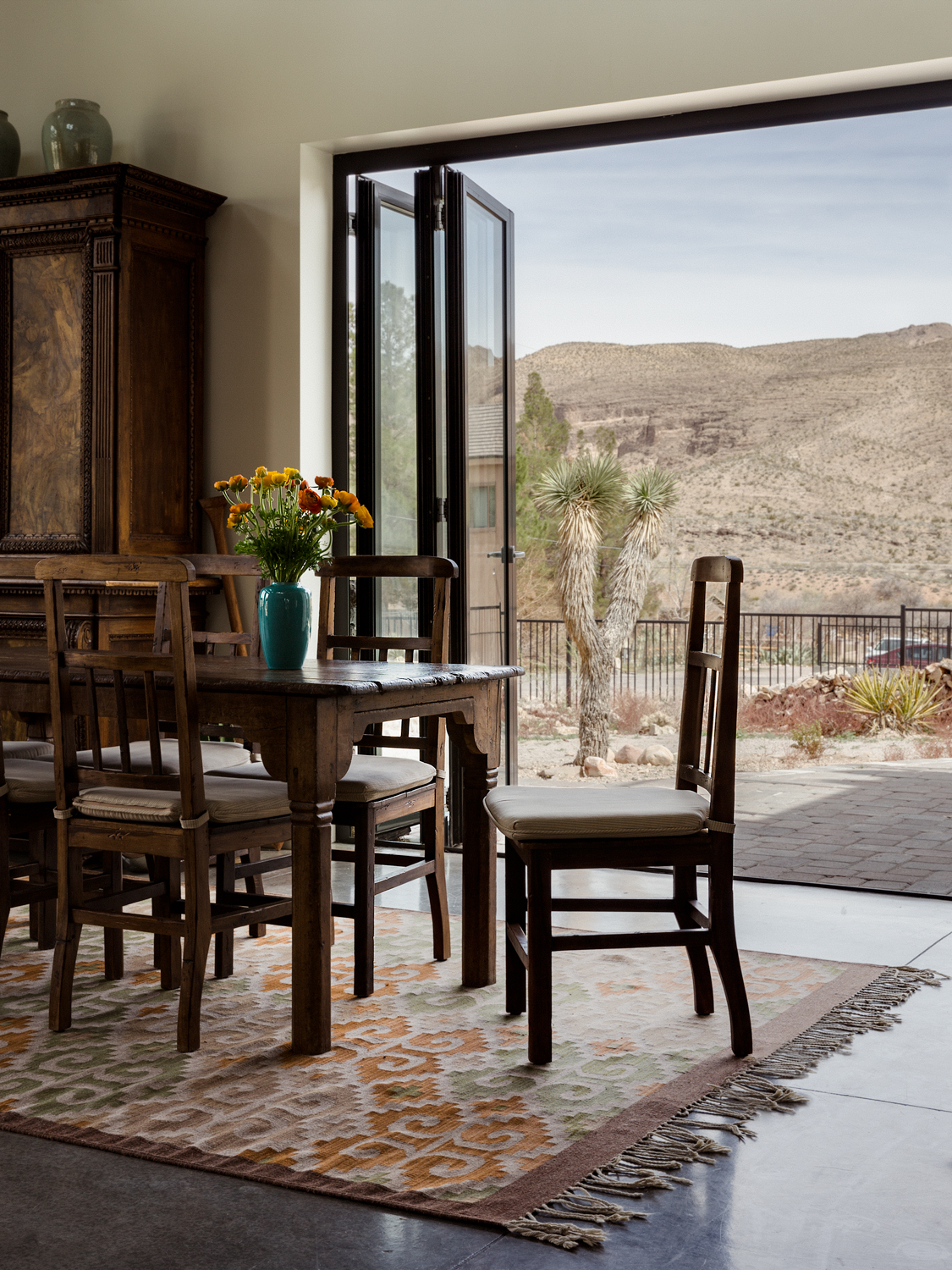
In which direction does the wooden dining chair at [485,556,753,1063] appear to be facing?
to the viewer's left

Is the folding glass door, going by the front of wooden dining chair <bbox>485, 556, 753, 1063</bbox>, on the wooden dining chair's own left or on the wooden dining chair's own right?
on the wooden dining chair's own right

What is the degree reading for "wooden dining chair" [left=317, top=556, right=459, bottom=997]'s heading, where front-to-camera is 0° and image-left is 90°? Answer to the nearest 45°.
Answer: approximately 45°

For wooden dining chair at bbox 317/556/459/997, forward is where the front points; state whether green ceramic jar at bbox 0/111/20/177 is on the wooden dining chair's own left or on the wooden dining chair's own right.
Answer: on the wooden dining chair's own right

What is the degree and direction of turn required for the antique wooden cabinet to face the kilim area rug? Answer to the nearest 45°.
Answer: approximately 45° to its left

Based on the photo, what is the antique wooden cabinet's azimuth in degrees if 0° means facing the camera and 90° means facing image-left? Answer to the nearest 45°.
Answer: approximately 45°

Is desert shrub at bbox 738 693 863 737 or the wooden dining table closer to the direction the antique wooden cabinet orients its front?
the wooden dining table

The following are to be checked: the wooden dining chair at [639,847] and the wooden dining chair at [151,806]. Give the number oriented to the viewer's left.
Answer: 1

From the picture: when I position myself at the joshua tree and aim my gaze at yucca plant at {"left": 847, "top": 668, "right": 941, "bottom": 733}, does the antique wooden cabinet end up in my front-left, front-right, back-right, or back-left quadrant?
back-right
